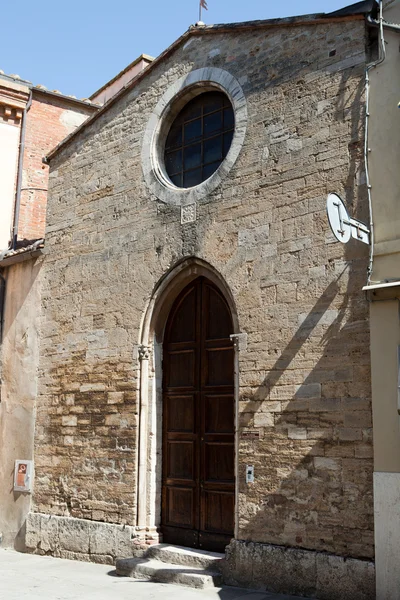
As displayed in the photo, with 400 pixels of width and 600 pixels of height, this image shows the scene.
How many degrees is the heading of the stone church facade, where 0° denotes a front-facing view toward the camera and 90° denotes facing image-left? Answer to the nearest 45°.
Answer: approximately 45°

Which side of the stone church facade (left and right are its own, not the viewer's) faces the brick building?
right
